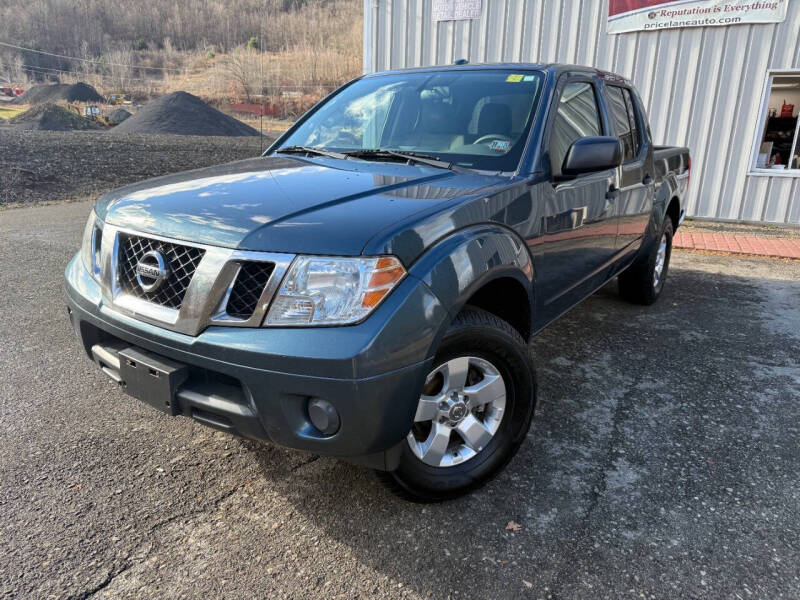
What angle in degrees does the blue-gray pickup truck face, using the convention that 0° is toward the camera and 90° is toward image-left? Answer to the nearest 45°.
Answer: approximately 45°

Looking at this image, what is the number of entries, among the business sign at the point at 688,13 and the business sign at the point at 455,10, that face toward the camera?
2

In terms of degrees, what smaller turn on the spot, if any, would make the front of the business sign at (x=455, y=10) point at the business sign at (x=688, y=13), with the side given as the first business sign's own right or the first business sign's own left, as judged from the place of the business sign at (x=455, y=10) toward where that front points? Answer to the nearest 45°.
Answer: approximately 90° to the first business sign's own left

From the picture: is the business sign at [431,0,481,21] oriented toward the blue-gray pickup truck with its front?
yes

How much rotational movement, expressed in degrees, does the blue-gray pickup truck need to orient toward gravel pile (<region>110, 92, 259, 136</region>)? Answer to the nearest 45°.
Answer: approximately 135° to its right

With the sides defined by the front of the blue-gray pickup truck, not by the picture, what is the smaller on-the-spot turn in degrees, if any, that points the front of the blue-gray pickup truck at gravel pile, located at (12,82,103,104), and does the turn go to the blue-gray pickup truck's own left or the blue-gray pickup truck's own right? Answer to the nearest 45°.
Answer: approximately 90° to the blue-gray pickup truck's own right

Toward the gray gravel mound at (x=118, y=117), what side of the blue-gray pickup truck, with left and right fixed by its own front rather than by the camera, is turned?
right

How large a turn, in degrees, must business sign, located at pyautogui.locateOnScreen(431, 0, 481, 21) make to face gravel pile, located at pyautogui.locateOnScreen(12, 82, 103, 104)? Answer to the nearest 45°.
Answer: approximately 135° to its right

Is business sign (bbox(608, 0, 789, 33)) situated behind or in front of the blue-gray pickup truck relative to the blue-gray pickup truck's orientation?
behind

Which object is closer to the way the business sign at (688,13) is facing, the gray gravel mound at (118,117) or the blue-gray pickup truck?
the blue-gray pickup truck
